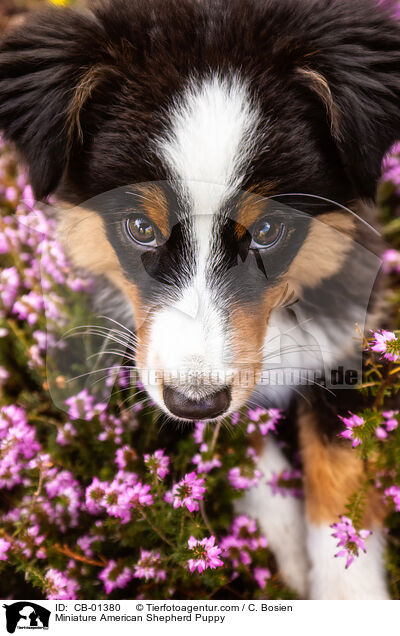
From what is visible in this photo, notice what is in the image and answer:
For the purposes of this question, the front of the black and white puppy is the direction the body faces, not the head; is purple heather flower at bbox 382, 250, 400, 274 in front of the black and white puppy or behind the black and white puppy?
behind

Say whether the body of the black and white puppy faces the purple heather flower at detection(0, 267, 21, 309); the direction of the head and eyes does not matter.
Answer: no

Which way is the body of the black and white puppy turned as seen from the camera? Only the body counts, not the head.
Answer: toward the camera

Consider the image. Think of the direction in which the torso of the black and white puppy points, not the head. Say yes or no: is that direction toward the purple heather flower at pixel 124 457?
no
